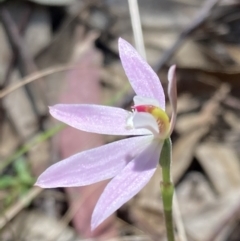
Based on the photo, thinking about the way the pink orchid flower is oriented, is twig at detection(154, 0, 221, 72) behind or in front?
behind
